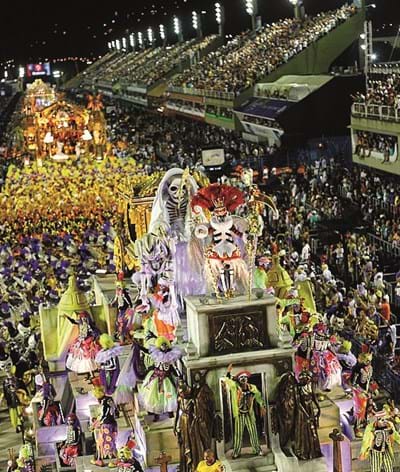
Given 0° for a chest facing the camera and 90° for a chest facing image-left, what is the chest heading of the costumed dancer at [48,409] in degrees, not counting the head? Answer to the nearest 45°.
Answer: approximately 45°

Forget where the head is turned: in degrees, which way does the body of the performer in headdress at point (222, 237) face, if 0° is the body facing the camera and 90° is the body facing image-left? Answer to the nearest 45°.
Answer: approximately 0°

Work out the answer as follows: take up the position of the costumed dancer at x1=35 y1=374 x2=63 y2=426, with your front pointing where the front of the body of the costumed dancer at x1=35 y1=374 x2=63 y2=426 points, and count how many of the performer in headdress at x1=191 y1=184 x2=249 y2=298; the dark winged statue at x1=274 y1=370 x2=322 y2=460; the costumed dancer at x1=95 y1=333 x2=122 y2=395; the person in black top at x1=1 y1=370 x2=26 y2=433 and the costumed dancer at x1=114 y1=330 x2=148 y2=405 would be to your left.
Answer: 4

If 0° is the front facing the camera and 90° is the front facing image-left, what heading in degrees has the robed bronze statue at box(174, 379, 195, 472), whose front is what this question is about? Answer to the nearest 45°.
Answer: approximately 45°

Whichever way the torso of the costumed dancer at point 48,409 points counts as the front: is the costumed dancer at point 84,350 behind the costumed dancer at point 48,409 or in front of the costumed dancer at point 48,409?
behind

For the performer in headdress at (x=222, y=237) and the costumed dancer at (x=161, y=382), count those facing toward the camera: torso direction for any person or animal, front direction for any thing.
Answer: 2
